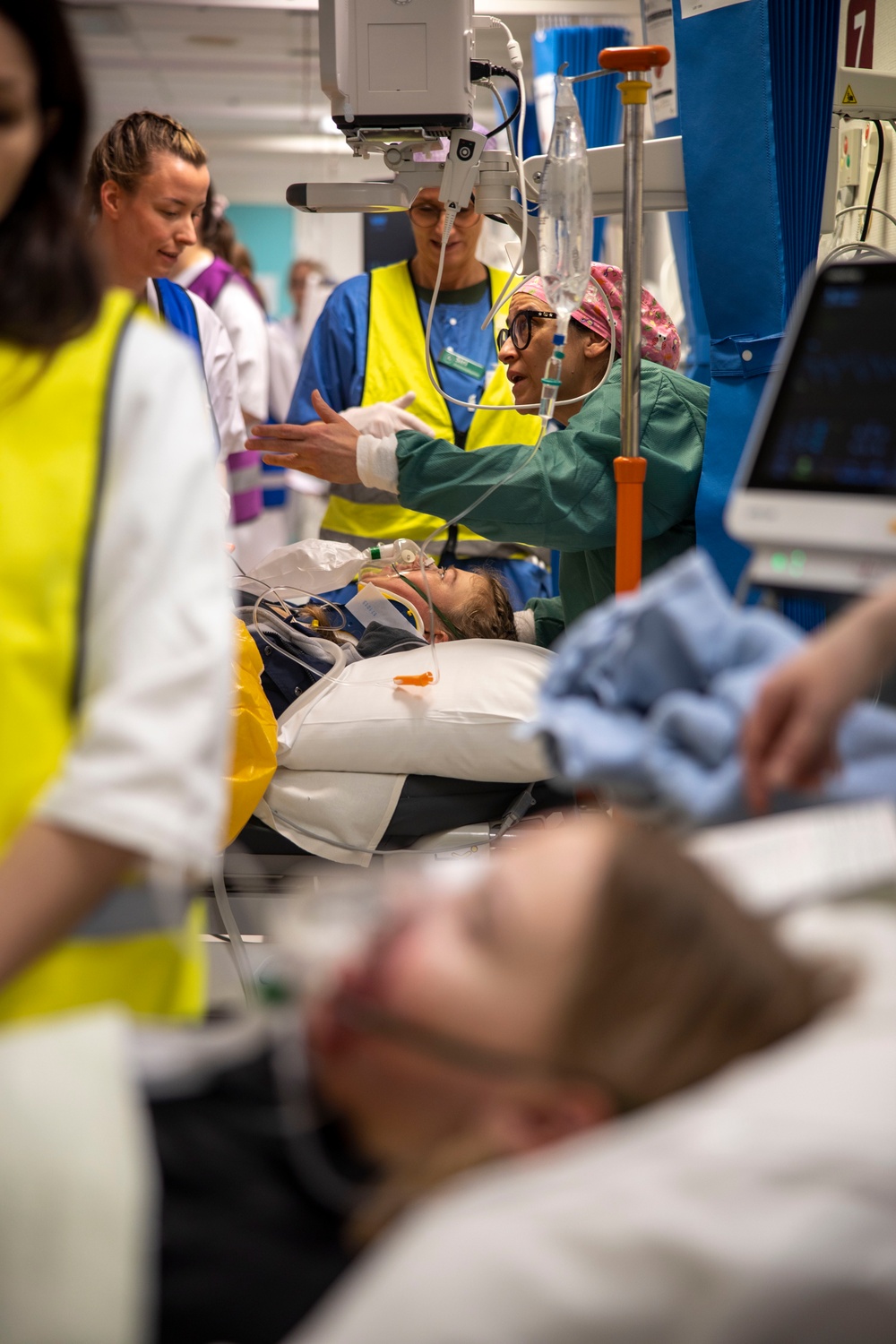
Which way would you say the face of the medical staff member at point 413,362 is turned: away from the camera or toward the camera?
toward the camera

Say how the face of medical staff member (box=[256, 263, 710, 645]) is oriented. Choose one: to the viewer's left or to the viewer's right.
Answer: to the viewer's left

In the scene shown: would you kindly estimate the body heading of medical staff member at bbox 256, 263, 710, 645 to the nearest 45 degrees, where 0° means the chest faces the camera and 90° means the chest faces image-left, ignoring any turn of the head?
approximately 90°

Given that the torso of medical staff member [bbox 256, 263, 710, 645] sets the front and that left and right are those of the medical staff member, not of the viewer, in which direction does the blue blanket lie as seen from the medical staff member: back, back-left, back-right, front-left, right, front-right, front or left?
left

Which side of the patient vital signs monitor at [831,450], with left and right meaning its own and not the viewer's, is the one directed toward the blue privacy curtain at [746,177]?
back

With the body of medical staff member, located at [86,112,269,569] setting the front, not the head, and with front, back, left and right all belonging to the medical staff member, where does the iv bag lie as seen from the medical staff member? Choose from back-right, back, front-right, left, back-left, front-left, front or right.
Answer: front

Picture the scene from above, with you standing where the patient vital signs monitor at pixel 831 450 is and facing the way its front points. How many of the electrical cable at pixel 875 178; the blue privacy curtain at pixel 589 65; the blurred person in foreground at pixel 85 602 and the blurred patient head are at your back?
2

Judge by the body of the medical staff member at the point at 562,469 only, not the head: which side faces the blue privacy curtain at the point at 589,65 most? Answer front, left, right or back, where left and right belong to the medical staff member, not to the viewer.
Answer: right

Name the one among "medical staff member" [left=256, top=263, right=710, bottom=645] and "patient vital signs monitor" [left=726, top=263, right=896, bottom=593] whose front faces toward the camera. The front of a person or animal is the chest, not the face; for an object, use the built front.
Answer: the patient vital signs monitor

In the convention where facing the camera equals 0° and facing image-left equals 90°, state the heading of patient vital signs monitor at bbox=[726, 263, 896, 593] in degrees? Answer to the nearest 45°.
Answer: approximately 0°

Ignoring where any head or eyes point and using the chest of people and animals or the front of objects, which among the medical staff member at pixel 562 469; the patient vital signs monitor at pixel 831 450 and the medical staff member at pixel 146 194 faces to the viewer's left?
the medical staff member at pixel 562 469
